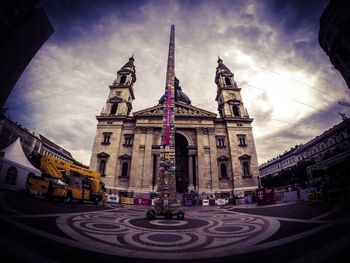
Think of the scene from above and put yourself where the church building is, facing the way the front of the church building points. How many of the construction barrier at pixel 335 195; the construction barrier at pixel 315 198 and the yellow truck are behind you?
0

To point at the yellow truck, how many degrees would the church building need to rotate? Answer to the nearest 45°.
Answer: approximately 45° to its right

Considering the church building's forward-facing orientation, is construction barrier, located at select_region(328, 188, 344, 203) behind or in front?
in front

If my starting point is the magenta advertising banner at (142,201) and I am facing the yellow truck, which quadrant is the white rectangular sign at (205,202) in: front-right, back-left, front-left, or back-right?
back-left

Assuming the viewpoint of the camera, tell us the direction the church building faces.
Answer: facing the viewer

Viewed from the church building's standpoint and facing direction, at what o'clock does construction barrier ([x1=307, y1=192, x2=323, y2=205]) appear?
The construction barrier is roughly at 11 o'clock from the church building.
